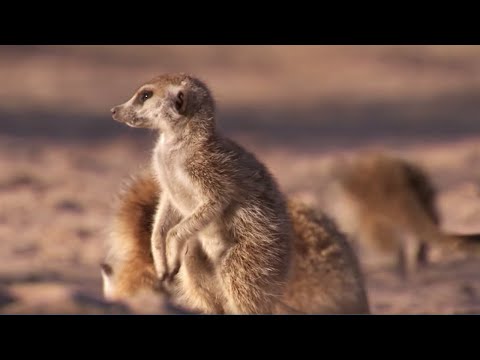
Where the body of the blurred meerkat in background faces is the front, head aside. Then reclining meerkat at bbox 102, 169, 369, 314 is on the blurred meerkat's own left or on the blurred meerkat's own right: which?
on the blurred meerkat's own left

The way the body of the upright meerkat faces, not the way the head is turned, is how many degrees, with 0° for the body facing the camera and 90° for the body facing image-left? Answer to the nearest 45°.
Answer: approximately 90°

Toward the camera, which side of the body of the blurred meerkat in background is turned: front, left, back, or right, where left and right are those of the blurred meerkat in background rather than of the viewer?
left

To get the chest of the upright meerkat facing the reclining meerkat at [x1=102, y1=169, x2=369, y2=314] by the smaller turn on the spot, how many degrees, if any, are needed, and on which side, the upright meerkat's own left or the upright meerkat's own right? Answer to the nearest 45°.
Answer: approximately 135° to the upright meerkat's own right
